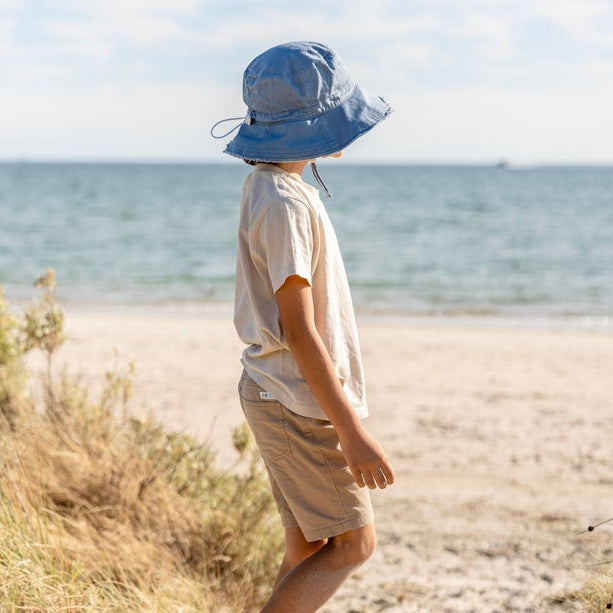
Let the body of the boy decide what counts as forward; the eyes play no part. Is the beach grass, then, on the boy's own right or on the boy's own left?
on the boy's own left

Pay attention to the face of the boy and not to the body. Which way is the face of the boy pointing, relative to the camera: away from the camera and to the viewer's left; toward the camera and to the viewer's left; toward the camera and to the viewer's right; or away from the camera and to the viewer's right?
away from the camera and to the viewer's right

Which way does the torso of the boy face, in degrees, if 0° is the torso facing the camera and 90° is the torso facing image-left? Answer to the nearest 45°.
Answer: approximately 270°
